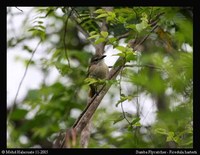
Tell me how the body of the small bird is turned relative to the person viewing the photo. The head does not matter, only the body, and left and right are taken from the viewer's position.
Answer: facing the viewer and to the right of the viewer

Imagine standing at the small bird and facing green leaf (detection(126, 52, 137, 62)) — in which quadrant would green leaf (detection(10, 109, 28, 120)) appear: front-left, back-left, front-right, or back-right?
back-right
